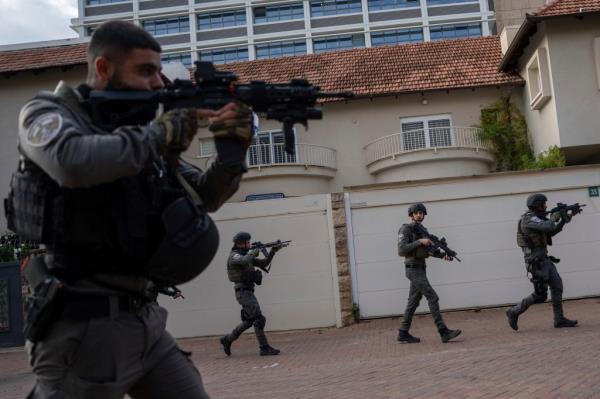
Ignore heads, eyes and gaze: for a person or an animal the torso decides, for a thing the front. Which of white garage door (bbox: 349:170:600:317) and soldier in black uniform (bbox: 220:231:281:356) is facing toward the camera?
the white garage door

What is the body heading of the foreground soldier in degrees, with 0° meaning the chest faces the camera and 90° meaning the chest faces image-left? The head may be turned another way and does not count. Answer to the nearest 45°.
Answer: approximately 270°

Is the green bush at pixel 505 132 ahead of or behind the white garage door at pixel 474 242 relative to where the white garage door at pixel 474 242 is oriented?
behind

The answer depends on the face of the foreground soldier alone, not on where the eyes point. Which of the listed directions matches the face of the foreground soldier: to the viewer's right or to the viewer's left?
to the viewer's right

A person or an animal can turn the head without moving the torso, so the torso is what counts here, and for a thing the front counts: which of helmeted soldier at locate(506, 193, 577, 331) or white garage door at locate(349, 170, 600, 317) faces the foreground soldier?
the white garage door

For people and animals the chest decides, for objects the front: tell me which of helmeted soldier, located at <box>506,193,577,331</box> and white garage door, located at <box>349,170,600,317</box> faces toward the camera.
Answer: the white garage door

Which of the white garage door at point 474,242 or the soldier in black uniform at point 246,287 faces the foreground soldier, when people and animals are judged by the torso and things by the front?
the white garage door

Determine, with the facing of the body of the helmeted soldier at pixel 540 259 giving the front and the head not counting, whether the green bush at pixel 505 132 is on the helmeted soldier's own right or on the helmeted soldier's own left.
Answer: on the helmeted soldier's own left

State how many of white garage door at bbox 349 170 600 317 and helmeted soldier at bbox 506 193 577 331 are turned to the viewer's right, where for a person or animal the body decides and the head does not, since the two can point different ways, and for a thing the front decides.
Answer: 1

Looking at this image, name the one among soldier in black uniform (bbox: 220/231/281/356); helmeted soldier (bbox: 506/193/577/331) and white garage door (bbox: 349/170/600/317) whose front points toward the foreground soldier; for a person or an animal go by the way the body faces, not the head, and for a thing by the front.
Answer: the white garage door

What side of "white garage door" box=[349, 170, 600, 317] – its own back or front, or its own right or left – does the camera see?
front

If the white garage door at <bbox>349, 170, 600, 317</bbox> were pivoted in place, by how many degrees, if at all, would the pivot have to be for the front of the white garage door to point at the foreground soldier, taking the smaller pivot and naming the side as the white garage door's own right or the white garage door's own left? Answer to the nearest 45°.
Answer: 0° — it already faces them

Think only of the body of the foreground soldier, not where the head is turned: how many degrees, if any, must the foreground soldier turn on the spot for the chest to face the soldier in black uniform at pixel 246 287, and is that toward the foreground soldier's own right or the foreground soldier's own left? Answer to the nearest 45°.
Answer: approximately 90° to the foreground soldier's own left

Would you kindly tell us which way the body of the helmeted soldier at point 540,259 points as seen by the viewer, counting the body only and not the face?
to the viewer's right

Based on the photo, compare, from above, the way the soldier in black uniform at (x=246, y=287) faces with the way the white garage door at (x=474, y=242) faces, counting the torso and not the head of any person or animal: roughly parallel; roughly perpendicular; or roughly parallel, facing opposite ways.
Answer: roughly perpendicular

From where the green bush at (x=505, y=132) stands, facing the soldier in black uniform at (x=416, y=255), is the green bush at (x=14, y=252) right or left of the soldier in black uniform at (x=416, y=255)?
right

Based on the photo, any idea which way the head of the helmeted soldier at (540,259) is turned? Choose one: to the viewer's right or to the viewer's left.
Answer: to the viewer's right

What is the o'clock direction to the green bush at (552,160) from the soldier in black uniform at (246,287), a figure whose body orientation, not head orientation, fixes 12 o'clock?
The green bush is roughly at 11 o'clock from the soldier in black uniform.

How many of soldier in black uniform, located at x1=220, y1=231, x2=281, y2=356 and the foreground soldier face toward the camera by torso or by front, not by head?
0

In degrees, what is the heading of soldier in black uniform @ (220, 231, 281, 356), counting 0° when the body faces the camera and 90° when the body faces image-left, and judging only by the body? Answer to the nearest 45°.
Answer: approximately 270°
